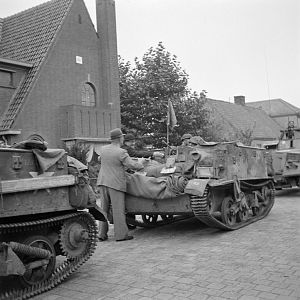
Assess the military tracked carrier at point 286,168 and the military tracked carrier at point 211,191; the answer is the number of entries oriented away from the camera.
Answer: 0

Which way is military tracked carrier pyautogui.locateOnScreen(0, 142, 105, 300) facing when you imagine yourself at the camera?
facing the viewer and to the left of the viewer

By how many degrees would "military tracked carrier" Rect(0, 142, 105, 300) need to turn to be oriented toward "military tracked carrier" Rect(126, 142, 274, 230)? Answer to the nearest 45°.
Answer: approximately 180°
